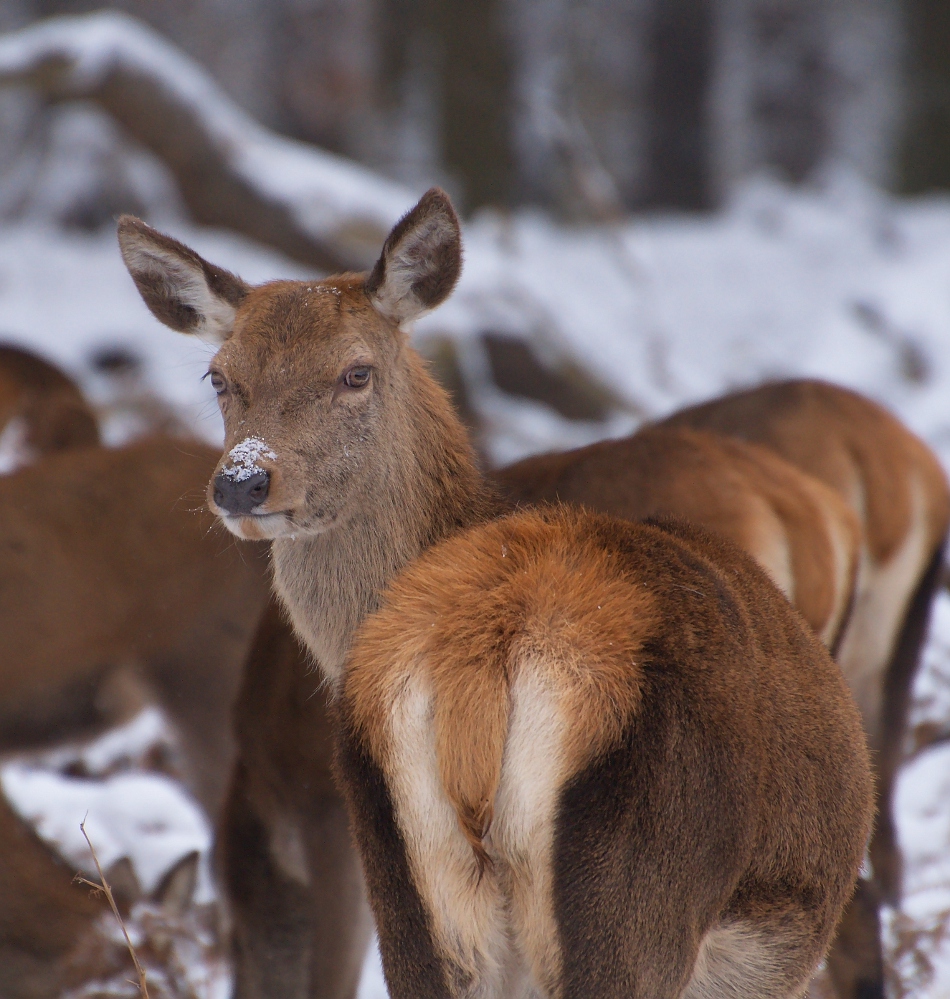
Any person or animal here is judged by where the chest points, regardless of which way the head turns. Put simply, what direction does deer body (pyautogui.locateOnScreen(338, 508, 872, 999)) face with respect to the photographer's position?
facing away from the viewer and to the right of the viewer

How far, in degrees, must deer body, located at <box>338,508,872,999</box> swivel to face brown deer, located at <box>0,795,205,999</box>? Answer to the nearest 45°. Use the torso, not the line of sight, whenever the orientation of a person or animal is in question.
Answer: approximately 90° to its left

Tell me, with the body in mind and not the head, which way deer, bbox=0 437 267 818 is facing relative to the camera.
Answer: to the viewer's left

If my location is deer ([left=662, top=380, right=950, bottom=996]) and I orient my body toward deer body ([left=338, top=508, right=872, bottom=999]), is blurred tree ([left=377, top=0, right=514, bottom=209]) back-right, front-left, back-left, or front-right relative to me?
back-right

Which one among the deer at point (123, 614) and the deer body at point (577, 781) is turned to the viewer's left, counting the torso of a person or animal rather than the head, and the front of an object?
the deer

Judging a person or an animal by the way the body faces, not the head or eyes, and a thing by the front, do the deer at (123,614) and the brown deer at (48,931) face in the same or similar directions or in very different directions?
very different directions

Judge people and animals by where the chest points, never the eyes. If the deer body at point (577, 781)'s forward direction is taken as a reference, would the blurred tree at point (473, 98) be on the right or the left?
on its left

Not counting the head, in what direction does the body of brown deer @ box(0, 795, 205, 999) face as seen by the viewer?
to the viewer's right

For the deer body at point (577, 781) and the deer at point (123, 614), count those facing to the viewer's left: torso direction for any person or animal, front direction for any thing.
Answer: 1
